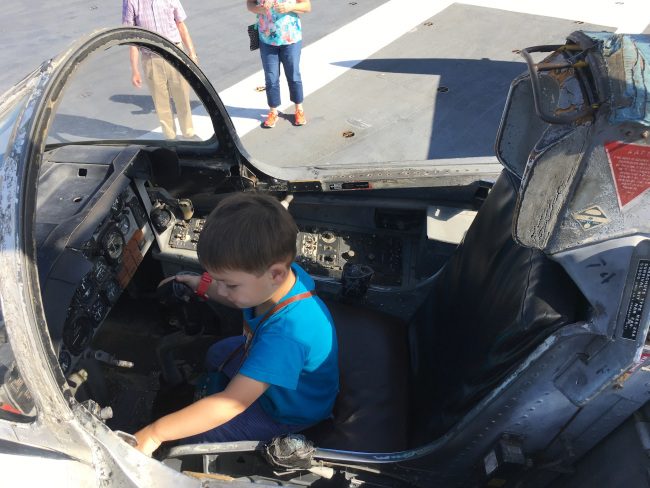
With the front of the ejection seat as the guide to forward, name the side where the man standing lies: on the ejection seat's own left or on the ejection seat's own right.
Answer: on the ejection seat's own right

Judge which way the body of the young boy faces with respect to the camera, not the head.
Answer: to the viewer's left

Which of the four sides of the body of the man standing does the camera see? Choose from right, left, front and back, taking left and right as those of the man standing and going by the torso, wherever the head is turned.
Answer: front

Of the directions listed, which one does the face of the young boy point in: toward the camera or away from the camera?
toward the camera

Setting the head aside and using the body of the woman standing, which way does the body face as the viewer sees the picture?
toward the camera

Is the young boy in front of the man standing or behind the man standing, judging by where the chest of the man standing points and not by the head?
in front

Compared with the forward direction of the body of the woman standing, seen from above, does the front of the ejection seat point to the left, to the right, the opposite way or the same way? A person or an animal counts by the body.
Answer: to the right

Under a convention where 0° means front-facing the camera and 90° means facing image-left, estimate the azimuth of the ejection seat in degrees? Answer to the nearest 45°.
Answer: approximately 90°

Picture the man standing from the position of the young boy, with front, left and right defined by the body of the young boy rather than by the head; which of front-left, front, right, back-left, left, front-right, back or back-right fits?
right

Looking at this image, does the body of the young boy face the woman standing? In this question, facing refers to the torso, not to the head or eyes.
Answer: no

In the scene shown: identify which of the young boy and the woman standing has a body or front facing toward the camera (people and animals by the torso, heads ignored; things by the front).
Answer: the woman standing

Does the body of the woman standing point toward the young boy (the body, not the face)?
yes
